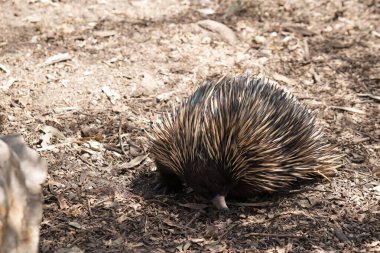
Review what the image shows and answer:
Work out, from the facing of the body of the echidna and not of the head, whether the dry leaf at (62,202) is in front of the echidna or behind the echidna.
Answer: in front

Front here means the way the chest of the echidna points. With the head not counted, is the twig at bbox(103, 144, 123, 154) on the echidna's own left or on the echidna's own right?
on the echidna's own right

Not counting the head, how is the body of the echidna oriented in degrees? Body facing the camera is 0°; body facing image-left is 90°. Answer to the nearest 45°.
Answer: approximately 45°

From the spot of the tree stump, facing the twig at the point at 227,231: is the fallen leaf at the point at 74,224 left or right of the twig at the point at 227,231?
left

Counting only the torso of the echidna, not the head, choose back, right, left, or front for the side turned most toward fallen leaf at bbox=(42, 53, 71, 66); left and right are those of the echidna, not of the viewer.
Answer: right

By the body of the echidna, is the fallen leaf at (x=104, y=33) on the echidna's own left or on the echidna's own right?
on the echidna's own right

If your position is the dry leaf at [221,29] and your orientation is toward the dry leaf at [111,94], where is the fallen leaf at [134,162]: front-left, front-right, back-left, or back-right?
front-left

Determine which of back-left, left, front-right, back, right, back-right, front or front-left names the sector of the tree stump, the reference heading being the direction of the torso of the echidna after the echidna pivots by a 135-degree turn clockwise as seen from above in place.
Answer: back-left

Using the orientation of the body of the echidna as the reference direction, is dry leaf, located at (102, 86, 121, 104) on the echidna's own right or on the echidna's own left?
on the echidna's own right

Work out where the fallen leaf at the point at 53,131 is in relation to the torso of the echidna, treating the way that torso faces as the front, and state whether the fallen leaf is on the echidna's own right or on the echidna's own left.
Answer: on the echidna's own right
